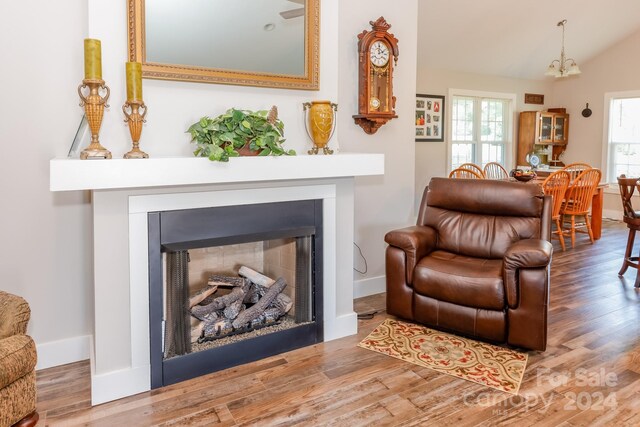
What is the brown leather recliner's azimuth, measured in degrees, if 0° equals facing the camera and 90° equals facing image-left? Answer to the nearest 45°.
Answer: approximately 45°

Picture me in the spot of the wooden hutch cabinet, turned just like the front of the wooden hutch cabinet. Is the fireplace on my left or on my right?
on my right

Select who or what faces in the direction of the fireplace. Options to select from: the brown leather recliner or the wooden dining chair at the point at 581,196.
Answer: the brown leather recliner

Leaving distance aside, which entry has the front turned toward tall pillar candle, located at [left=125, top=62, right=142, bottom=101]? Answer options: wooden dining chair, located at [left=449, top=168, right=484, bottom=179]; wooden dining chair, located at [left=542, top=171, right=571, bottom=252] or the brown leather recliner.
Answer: the brown leather recliner

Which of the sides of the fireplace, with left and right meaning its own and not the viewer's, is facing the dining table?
left

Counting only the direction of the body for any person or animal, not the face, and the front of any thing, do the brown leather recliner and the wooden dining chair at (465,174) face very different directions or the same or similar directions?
very different directions

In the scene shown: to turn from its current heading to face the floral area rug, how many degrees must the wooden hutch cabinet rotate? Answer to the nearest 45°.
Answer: approximately 45° to its right

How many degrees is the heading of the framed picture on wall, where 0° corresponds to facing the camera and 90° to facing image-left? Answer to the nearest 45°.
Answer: approximately 0°

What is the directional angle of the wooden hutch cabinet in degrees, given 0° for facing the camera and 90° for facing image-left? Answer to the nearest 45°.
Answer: approximately 315°

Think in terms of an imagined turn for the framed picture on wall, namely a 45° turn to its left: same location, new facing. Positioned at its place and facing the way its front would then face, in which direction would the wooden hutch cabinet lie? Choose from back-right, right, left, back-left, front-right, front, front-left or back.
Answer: left
